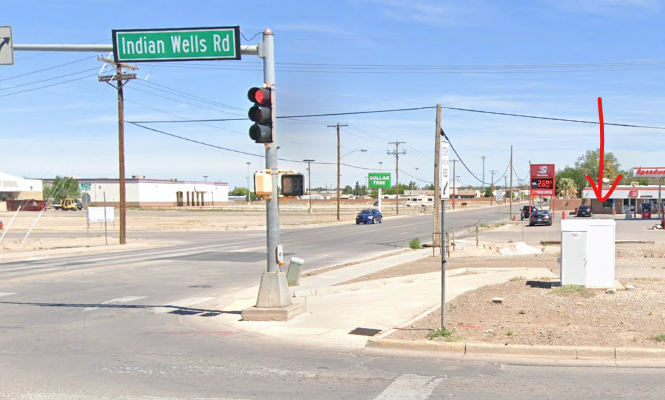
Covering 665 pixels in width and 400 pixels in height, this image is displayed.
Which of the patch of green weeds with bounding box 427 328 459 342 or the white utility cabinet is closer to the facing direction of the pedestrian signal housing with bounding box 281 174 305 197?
the patch of green weeds

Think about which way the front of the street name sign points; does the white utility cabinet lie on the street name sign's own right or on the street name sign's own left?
on the street name sign's own left

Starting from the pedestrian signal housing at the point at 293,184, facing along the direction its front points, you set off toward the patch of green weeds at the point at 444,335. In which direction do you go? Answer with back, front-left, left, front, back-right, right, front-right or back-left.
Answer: front-left

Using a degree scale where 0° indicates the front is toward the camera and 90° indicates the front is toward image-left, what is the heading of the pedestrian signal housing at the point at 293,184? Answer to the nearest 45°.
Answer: approximately 0°

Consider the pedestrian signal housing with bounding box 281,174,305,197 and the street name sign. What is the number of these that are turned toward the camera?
2

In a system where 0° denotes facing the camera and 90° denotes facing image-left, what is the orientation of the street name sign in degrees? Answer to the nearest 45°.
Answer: approximately 0°
